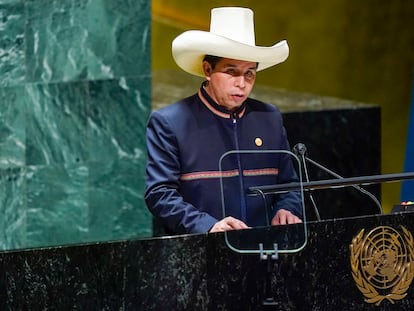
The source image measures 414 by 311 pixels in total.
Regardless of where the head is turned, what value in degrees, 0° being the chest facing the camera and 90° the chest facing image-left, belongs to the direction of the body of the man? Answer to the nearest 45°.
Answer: approximately 315°
